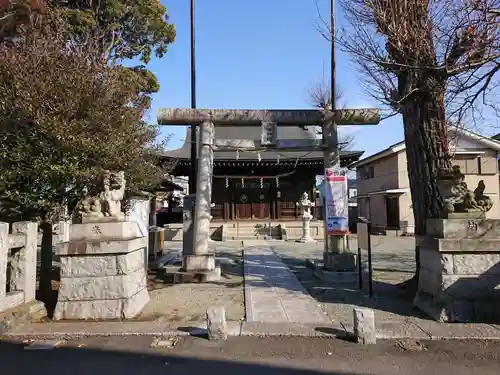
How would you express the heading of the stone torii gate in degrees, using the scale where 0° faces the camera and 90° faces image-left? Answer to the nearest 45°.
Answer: approximately 0°

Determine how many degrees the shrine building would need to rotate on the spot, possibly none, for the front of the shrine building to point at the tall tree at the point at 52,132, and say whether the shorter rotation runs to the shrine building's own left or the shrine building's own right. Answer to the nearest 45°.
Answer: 0° — it already faces it

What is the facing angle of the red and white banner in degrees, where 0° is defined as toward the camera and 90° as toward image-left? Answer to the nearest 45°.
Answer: approximately 0°

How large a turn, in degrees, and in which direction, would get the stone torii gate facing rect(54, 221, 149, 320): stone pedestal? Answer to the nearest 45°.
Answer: approximately 45° to its right

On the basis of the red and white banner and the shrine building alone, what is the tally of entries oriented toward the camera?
2

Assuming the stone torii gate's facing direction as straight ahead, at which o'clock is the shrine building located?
The shrine building is roughly at 6 o'clock from the stone torii gate.

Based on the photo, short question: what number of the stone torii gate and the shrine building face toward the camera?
2
